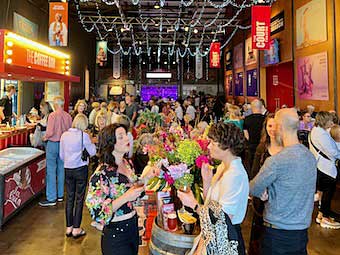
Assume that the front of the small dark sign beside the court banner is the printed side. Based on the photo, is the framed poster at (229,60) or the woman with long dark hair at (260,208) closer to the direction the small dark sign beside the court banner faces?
the woman with long dark hair

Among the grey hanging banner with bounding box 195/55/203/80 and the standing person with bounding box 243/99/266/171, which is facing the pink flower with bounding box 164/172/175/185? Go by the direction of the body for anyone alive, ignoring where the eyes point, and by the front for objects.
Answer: the grey hanging banner

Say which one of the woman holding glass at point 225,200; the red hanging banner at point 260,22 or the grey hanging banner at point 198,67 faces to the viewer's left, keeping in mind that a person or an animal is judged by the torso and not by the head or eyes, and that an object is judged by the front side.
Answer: the woman holding glass

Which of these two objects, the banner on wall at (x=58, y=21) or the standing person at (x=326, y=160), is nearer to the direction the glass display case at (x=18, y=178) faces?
the standing person

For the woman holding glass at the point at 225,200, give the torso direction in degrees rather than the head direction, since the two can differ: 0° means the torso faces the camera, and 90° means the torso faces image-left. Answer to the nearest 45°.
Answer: approximately 90°

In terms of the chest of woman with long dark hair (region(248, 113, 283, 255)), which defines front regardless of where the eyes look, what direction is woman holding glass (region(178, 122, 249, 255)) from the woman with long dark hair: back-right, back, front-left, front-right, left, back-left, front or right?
front-right

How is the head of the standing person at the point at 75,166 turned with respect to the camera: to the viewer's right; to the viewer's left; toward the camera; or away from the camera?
away from the camera

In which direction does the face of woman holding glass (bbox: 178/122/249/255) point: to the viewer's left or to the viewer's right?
to the viewer's left

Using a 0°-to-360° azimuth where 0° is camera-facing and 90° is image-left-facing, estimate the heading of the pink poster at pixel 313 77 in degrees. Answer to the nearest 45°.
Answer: approximately 45°

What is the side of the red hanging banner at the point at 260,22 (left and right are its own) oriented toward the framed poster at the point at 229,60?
back

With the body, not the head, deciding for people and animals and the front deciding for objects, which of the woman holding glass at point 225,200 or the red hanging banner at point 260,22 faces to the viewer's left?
the woman holding glass

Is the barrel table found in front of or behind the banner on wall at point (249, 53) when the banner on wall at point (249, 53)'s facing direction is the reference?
in front

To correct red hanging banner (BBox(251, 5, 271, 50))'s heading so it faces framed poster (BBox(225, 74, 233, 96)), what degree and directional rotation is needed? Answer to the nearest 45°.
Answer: approximately 180°

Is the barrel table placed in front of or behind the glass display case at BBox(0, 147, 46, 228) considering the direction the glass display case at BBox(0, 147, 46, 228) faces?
in front

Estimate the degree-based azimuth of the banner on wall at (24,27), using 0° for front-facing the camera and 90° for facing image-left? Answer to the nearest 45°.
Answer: approximately 315°
